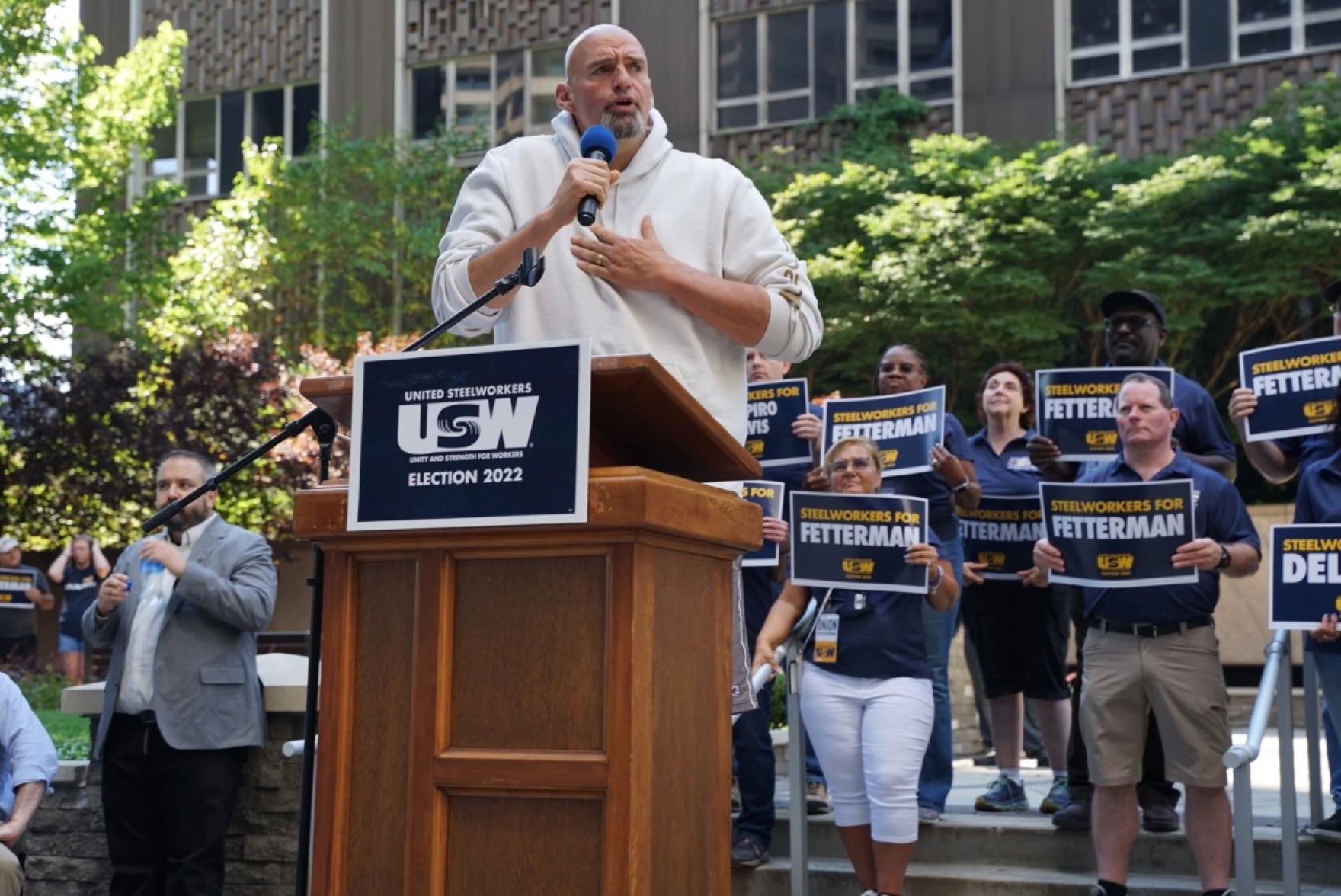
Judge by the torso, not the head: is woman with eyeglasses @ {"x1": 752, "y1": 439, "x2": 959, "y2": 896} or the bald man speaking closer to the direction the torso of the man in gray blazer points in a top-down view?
the bald man speaking

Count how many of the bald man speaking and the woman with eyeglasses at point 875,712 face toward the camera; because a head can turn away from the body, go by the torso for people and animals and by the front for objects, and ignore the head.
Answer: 2

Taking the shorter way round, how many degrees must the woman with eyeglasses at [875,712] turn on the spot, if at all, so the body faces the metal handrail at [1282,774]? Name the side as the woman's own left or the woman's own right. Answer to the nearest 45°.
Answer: approximately 90° to the woman's own left

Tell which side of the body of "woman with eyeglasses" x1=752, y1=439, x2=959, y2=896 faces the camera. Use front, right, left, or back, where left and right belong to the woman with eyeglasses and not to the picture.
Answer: front

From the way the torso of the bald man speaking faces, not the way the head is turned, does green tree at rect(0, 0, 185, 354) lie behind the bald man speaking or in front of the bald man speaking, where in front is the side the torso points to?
behind

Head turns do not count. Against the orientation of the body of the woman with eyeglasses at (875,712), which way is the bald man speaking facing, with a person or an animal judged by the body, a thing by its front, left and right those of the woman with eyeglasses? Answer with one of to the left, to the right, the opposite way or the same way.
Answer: the same way

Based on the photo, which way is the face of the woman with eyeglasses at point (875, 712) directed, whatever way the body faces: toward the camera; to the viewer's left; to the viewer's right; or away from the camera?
toward the camera

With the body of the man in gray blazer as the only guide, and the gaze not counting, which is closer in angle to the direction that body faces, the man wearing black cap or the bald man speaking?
the bald man speaking

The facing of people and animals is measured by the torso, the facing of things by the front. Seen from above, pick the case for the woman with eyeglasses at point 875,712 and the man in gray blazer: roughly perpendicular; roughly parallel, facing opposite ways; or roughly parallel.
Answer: roughly parallel

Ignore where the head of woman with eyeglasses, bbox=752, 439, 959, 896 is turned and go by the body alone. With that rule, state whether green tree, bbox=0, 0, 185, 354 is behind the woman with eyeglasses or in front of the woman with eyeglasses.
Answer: behind

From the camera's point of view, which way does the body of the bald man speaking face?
toward the camera
